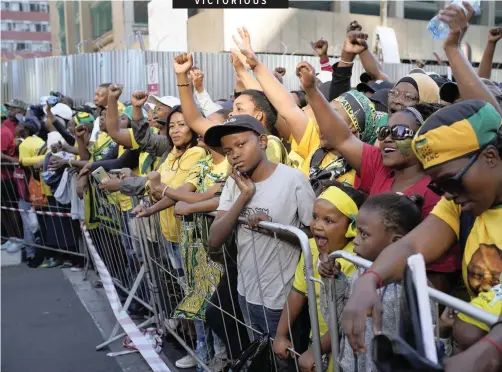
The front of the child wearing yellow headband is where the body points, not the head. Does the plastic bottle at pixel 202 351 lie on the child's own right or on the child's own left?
on the child's own right

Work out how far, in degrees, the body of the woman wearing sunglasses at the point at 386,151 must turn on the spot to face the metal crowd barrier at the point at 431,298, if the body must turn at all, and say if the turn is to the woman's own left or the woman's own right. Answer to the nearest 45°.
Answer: approximately 45° to the woman's own left

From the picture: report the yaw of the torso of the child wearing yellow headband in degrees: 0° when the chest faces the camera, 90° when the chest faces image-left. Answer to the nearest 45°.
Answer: approximately 45°

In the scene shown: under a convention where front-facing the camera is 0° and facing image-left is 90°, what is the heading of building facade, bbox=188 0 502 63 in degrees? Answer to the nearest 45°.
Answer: approximately 45°

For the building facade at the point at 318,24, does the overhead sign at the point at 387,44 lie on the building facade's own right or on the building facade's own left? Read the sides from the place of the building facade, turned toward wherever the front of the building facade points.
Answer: on the building facade's own left

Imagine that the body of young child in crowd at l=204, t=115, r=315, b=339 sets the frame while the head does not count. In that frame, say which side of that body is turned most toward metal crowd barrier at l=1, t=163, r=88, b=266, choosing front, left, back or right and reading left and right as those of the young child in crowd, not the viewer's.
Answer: right

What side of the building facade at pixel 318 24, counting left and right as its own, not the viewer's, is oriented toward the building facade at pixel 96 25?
right

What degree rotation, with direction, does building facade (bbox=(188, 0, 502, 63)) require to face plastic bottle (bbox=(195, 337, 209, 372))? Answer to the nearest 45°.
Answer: approximately 45° to its left

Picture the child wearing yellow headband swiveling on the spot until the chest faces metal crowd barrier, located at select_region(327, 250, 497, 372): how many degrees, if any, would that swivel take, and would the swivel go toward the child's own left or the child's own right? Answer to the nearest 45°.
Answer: approximately 45° to the child's own left

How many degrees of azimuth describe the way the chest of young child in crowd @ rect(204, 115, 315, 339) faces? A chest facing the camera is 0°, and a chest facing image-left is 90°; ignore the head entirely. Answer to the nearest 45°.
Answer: approximately 45°

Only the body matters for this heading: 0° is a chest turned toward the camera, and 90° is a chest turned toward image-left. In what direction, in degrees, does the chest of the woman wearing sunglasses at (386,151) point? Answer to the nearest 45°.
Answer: approximately 45°
